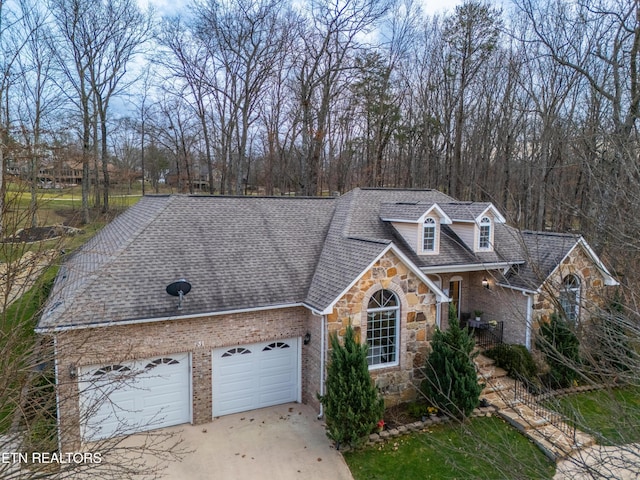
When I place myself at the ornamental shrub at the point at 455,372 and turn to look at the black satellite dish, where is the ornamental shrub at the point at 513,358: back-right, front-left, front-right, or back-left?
back-right

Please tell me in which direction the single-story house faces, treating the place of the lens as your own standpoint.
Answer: facing the viewer and to the right of the viewer

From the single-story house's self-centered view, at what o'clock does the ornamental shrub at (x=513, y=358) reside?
The ornamental shrub is roughly at 10 o'clock from the single-story house.
